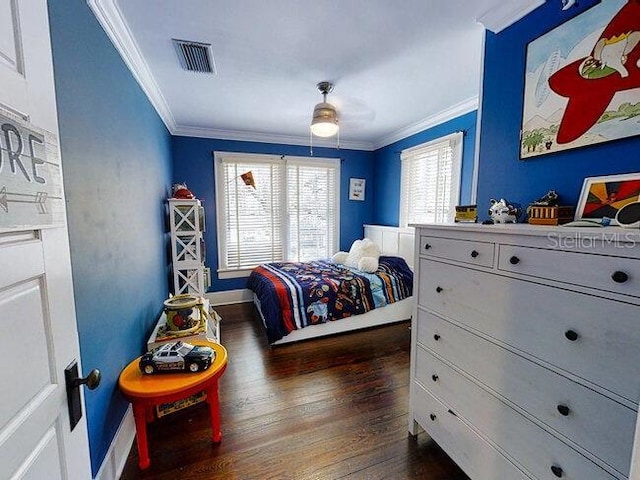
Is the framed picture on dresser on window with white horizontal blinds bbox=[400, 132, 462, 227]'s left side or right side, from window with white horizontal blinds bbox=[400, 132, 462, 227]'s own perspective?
on its left

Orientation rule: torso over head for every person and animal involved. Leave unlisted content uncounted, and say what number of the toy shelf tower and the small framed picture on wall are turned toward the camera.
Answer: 1

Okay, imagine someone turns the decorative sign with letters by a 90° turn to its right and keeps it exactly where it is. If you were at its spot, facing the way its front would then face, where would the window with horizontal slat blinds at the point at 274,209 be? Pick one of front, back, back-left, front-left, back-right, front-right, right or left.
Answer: back

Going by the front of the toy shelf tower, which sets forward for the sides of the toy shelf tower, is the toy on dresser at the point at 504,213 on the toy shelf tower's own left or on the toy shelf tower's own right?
on the toy shelf tower's own right

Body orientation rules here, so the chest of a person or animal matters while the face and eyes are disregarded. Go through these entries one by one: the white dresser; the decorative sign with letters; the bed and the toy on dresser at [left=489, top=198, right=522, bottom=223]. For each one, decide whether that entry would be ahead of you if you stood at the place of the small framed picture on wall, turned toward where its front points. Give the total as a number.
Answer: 4

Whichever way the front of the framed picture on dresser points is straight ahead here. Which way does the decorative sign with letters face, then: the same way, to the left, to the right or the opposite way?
the opposite way

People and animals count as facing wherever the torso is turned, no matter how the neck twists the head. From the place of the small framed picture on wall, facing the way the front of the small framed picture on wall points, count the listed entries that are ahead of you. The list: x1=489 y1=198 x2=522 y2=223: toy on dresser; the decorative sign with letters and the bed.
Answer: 3

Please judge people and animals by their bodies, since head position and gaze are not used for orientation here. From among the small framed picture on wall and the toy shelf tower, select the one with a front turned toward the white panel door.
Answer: the small framed picture on wall

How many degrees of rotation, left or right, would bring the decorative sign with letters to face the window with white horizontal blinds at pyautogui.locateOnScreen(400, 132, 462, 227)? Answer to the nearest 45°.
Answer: approximately 45° to its left

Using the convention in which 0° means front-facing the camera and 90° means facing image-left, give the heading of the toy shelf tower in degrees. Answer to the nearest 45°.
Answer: approximately 270°

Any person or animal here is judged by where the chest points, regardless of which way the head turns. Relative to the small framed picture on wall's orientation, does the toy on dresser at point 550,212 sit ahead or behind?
ahead
